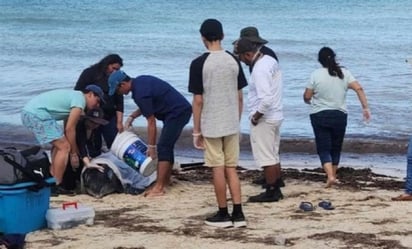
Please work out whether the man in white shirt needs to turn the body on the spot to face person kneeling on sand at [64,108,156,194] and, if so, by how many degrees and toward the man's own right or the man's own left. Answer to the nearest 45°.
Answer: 0° — they already face them

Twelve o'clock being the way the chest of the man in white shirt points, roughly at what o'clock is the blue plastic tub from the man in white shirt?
The blue plastic tub is roughly at 11 o'clock from the man in white shirt.

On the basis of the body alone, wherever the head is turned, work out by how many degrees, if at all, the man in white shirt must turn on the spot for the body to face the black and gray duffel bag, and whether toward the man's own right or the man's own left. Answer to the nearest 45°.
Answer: approximately 45° to the man's own left

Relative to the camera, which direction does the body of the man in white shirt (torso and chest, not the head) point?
to the viewer's left
